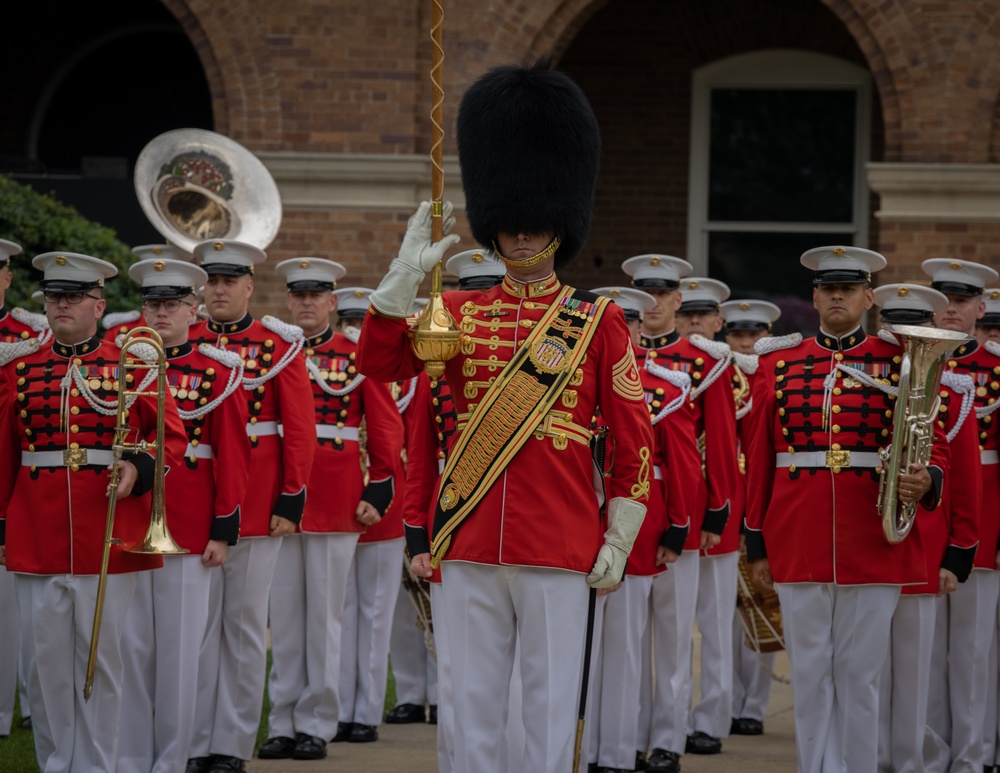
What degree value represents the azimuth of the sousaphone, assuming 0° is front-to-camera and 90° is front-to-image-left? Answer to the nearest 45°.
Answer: approximately 0°
